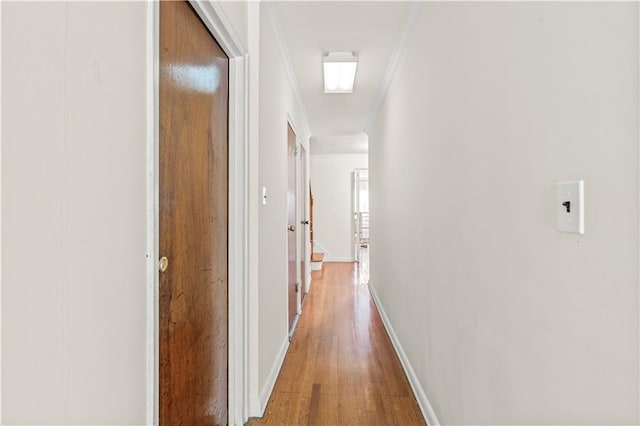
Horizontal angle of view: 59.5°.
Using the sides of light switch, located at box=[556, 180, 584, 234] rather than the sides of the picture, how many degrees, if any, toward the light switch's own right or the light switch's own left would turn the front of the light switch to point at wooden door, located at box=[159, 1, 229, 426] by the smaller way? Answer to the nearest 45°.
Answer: approximately 45° to the light switch's own right

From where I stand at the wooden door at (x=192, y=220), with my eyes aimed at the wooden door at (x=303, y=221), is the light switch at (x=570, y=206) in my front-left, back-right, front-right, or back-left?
back-right

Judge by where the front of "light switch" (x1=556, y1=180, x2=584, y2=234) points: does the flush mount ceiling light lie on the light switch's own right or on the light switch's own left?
on the light switch's own right

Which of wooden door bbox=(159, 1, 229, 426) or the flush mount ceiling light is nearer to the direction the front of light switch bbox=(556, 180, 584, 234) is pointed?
the wooden door

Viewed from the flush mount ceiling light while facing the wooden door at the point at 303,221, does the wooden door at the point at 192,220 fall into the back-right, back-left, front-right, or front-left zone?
back-left

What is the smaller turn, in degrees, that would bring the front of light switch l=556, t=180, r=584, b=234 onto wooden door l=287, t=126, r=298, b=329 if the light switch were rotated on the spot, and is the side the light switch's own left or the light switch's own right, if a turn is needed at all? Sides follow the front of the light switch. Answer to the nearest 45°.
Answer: approximately 90° to the light switch's own right

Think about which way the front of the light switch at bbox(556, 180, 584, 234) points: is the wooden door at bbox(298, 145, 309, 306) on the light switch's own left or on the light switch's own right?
on the light switch's own right

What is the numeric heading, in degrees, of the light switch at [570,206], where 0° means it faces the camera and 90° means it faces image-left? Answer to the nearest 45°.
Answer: approximately 45°
